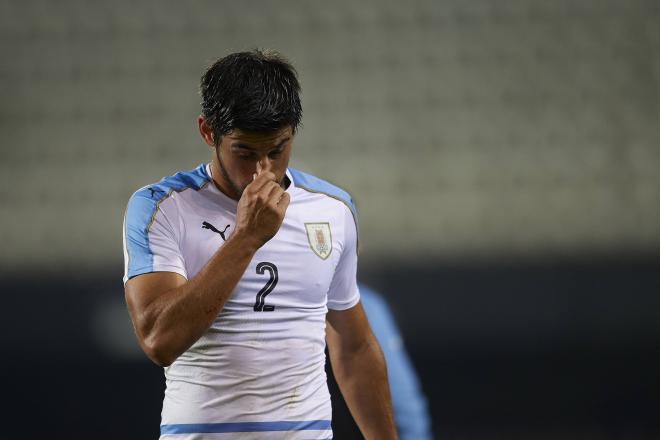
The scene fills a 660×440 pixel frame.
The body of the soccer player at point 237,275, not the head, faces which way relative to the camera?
toward the camera

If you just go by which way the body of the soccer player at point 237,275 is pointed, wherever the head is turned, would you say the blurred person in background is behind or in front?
behind
